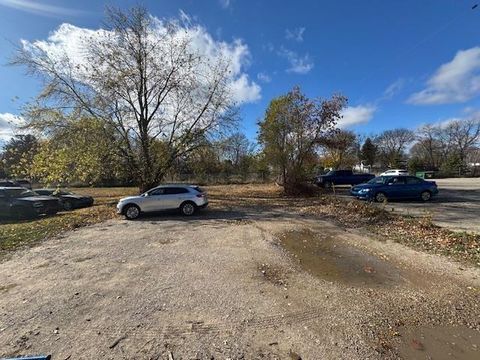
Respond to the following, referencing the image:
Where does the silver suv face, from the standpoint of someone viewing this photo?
facing to the left of the viewer

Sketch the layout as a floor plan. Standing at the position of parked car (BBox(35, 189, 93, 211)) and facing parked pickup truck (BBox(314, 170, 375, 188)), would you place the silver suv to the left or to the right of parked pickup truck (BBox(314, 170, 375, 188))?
right

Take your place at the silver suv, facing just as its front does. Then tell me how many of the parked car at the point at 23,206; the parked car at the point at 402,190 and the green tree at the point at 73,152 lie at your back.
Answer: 1

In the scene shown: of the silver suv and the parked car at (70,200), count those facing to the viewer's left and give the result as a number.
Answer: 1

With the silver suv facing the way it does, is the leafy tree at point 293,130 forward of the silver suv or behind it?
behind

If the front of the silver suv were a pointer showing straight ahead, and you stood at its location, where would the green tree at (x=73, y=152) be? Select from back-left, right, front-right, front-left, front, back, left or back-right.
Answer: front-right

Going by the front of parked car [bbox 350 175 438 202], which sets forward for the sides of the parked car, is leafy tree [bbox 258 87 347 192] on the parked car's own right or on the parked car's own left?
on the parked car's own right

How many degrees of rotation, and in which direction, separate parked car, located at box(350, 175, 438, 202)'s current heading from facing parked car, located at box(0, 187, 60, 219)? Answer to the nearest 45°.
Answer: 0° — it already faces it

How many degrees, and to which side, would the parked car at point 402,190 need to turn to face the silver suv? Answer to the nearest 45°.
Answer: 0° — it already faces it
